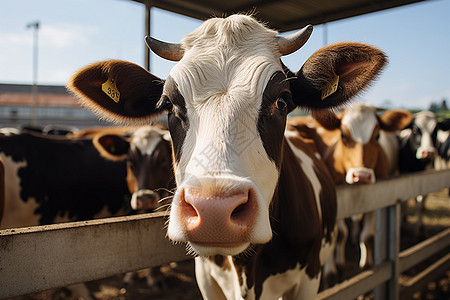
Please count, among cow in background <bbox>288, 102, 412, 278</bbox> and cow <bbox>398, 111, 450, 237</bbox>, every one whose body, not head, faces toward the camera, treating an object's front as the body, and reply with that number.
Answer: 2

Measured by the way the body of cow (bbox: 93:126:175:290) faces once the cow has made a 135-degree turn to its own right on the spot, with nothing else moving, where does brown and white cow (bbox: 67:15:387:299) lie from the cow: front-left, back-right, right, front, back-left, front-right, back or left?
back-left

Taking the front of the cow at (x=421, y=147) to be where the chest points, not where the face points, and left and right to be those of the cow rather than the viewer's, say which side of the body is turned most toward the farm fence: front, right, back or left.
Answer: front

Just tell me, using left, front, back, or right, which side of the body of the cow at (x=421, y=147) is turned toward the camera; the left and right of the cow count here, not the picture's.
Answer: front

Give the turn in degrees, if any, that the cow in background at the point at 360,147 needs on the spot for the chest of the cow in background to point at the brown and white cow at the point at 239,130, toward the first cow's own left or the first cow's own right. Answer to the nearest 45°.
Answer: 0° — it already faces it

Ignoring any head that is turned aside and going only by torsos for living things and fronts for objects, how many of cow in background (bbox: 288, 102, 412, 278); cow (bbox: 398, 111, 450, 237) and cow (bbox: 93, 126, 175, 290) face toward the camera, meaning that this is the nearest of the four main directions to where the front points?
3

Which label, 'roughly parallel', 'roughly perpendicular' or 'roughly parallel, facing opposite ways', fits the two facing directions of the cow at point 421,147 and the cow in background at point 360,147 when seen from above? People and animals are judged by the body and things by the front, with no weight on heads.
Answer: roughly parallel

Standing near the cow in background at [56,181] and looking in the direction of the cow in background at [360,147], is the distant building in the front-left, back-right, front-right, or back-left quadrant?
back-left

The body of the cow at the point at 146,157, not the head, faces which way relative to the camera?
toward the camera

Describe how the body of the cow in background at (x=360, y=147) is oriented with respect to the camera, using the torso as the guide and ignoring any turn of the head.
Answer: toward the camera

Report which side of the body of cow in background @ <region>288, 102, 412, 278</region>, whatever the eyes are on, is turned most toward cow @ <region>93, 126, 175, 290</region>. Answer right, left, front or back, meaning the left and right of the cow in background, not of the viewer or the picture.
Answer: right

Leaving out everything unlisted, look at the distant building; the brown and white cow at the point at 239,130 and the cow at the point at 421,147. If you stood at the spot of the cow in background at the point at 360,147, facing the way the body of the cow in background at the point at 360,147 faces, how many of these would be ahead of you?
1
